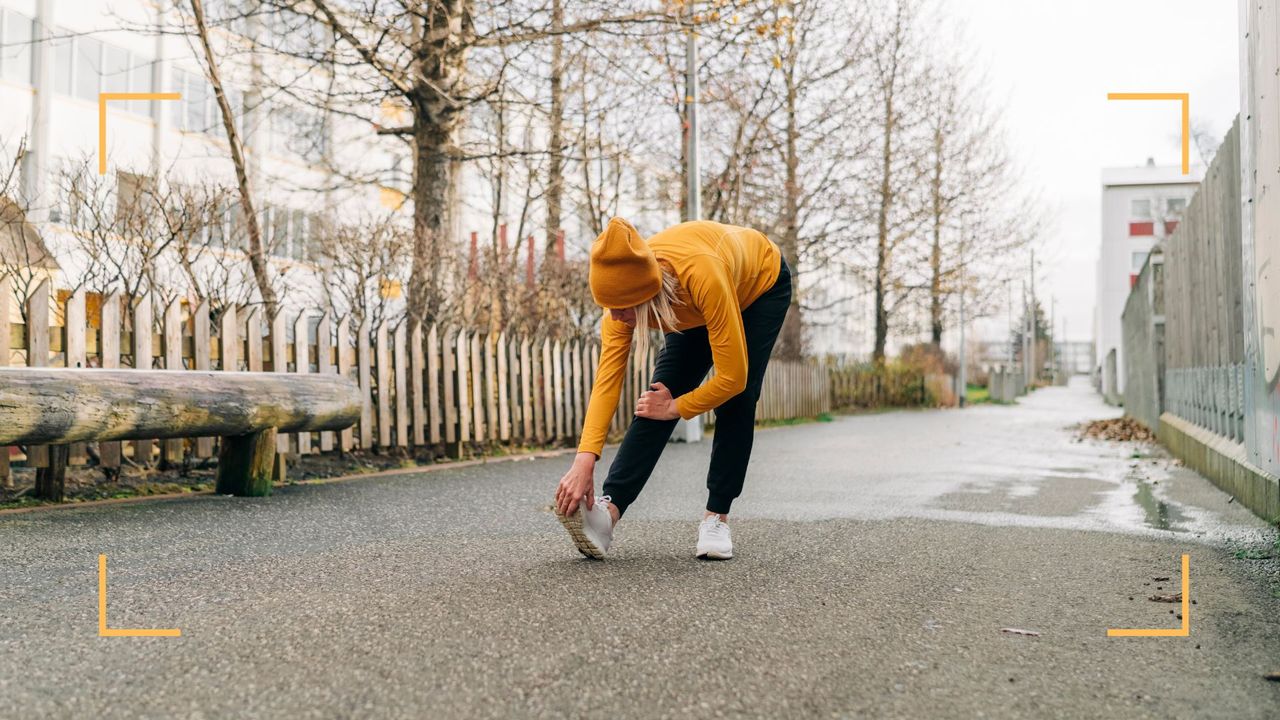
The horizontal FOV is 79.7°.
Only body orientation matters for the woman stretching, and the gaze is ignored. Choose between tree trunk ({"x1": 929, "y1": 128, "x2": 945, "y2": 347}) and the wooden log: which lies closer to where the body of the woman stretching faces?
the wooden log

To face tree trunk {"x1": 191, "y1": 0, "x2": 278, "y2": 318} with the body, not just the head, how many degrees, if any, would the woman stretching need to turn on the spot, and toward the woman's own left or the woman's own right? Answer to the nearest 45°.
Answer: approximately 90° to the woman's own right

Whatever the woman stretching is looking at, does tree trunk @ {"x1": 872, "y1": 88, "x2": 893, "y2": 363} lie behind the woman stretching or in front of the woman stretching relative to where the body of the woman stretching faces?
behind

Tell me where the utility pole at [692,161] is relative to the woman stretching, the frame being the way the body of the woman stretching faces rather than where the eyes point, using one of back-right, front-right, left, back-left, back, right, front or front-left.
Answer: back-right

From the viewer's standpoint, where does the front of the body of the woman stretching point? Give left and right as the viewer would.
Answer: facing the viewer and to the left of the viewer

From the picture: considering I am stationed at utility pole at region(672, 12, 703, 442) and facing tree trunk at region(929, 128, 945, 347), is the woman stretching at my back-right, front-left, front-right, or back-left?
back-right
